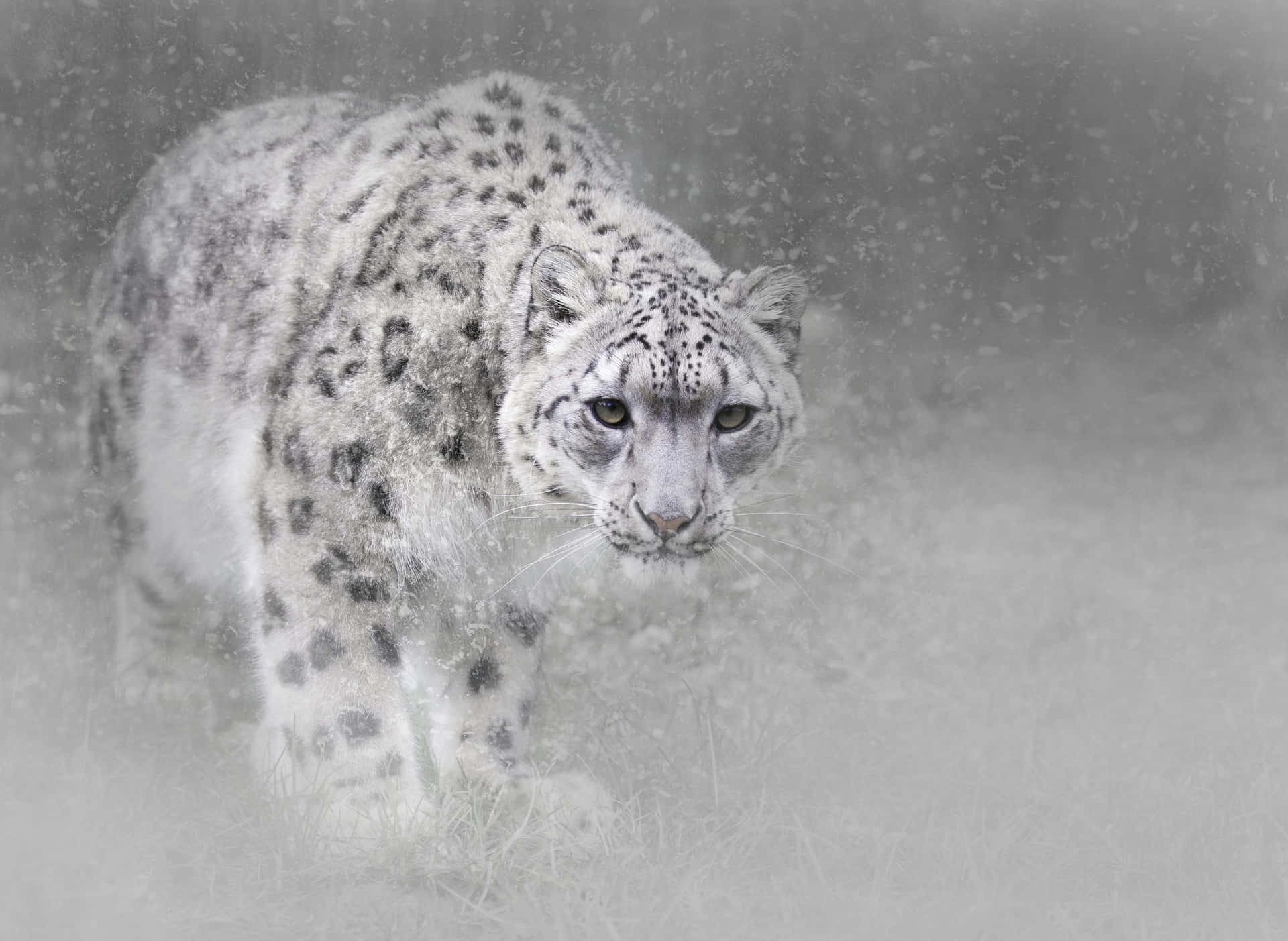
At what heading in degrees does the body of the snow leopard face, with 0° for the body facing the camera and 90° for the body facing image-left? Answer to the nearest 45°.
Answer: approximately 315°
